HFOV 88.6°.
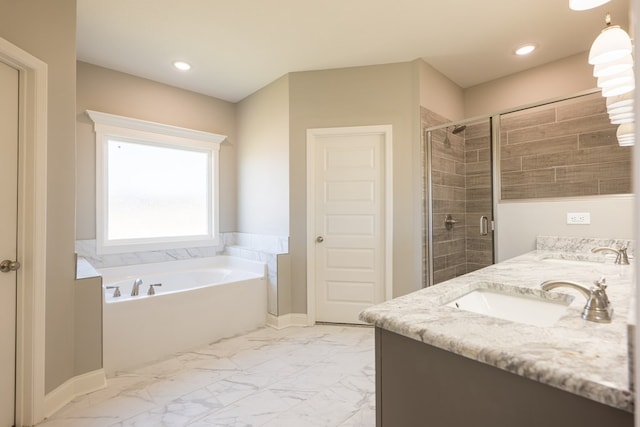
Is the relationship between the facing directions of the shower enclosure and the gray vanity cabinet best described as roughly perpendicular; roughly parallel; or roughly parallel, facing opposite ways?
roughly perpendicular

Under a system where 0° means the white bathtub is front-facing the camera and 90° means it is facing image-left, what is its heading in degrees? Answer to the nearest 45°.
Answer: approximately 315°

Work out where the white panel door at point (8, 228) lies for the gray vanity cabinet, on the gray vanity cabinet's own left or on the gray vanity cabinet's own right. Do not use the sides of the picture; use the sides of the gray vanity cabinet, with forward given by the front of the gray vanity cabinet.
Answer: on the gray vanity cabinet's own left

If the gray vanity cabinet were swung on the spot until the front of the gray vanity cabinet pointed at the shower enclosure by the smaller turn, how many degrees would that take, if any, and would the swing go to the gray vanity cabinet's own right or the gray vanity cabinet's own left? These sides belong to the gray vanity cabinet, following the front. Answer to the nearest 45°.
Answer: approximately 45° to the gray vanity cabinet's own right

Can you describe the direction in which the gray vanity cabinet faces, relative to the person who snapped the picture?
facing away from the viewer and to the left of the viewer

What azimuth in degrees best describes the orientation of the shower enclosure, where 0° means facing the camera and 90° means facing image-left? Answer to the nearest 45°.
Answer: approximately 45°

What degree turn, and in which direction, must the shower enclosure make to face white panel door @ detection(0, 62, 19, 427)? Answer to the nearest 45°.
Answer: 0° — it already faces it
